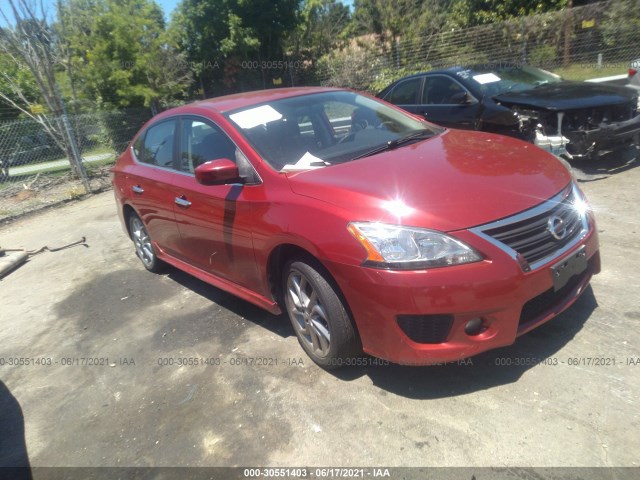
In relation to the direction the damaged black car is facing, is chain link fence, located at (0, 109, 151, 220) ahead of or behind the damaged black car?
behind

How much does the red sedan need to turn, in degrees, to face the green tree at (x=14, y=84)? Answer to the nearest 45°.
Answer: approximately 180°

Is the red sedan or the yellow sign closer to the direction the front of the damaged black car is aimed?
the red sedan

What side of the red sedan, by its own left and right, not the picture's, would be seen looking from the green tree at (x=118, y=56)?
back

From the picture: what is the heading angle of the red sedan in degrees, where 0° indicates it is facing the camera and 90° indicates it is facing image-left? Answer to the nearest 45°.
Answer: approximately 315°

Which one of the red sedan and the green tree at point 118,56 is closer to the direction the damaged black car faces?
the red sedan

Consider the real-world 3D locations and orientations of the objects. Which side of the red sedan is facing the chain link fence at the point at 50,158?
back

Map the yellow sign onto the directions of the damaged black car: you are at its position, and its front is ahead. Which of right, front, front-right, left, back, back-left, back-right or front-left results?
back-left

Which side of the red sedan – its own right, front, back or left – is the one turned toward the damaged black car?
left

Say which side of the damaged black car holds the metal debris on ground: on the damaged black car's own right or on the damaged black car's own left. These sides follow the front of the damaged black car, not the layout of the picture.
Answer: on the damaged black car's own right

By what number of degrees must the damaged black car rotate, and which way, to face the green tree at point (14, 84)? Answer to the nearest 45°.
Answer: approximately 135° to its right

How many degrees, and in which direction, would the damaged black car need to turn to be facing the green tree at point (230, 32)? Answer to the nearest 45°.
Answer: approximately 180°

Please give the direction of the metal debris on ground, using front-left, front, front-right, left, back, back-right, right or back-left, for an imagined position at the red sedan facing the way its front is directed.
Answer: back

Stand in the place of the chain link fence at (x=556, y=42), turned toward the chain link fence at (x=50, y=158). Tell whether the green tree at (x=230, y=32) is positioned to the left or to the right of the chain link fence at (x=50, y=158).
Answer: right
